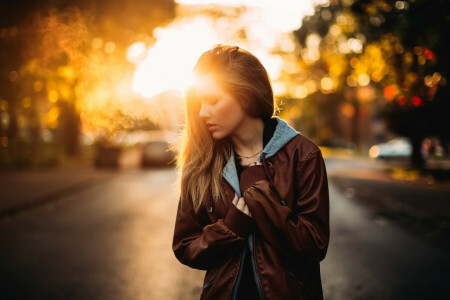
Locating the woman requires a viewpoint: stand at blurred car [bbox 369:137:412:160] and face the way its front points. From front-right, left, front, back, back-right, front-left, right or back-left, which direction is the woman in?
front-left

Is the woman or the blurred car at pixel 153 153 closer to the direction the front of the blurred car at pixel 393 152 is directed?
the blurred car

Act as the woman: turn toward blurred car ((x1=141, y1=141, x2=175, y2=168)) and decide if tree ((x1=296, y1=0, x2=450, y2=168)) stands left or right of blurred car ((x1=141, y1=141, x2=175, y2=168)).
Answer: right

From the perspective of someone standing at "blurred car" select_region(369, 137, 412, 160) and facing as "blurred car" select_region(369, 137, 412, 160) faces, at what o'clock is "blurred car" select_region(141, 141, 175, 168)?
"blurred car" select_region(141, 141, 175, 168) is roughly at 12 o'clock from "blurred car" select_region(369, 137, 412, 160).

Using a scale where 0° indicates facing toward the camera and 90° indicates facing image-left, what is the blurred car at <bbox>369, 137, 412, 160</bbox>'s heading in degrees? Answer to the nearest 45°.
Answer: approximately 45°

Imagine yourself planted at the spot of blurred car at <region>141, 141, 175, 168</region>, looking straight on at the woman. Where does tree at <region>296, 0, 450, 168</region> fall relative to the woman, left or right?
left

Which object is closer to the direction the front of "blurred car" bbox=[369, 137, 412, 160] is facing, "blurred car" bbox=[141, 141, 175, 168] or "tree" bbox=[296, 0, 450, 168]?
the blurred car
